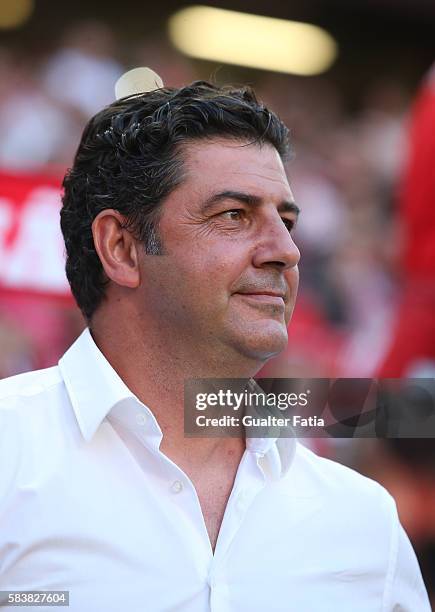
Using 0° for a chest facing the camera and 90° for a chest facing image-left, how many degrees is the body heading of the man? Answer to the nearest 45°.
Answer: approximately 315°
